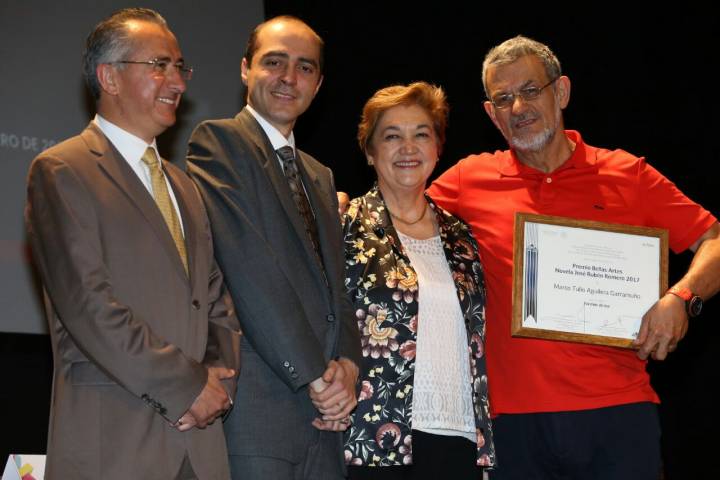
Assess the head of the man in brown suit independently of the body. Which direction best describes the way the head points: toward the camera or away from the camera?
toward the camera

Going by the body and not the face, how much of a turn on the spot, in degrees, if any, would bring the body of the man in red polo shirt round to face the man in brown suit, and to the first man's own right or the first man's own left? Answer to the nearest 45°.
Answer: approximately 45° to the first man's own right

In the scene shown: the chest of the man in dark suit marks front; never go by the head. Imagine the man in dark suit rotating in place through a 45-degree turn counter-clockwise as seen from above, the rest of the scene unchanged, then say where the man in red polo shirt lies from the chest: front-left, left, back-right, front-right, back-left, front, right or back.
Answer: front-left

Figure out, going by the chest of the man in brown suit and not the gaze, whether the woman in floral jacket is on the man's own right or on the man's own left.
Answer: on the man's own left

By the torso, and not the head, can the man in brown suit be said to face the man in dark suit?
no

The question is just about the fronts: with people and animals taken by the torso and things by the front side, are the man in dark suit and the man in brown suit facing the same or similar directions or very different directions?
same or similar directions

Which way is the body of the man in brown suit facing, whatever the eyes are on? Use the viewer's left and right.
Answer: facing the viewer and to the right of the viewer

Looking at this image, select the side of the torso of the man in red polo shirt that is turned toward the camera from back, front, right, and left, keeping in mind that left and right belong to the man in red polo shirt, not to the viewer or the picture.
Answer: front

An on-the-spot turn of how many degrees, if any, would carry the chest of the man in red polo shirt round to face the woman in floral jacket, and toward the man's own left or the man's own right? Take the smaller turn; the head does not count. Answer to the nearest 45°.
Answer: approximately 45° to the man's own right

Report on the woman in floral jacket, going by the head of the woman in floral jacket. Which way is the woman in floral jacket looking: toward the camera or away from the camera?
toward the camera
